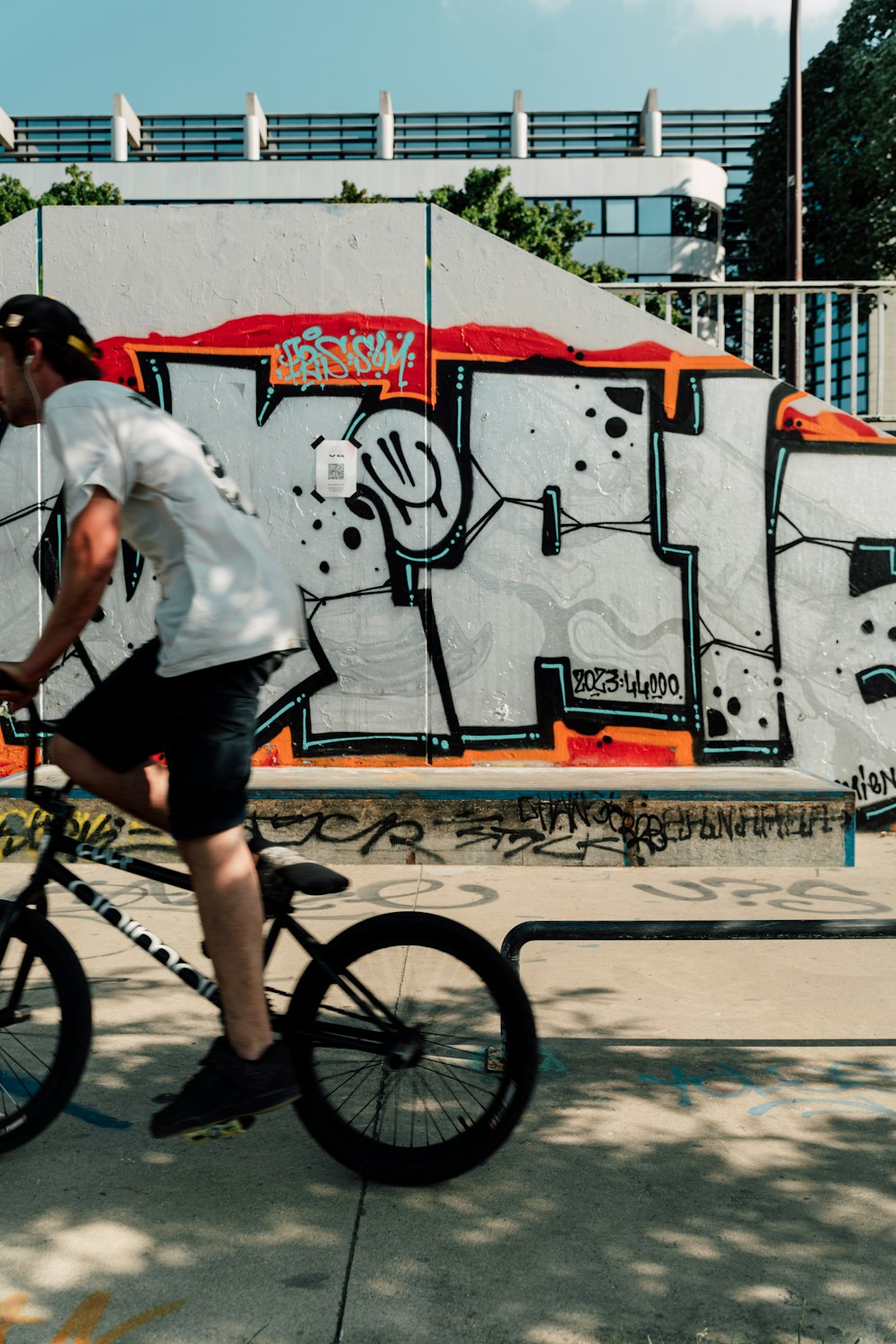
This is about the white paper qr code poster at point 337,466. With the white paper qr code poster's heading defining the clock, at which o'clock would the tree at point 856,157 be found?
The tree is roughly at 7 o'clock from the white paper qr code poster.

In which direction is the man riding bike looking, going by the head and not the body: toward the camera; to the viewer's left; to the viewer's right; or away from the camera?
to the viewer's left

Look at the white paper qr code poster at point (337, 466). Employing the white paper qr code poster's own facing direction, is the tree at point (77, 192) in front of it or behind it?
behind

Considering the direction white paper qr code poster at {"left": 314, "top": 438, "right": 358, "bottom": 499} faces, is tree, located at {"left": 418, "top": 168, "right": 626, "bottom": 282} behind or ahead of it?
behind

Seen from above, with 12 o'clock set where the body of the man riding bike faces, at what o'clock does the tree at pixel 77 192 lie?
The tree is roughly at 3 o'clock from the man riding bike.

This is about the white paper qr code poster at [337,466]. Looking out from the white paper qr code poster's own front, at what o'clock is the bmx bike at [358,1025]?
The bmx bike is roughly at 12 o'clock from the white paper qr code poster.

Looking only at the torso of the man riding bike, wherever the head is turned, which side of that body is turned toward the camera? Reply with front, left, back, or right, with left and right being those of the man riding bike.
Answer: left

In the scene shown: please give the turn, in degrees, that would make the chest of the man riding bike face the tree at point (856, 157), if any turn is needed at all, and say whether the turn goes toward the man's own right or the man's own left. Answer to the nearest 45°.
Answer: approximately 135° to the man's own right

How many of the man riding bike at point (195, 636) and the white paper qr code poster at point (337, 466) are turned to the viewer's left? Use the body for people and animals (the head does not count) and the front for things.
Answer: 1

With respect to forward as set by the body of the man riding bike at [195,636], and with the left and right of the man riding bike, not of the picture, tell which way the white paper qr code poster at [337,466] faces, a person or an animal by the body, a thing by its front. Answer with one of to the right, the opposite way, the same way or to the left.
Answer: to the left

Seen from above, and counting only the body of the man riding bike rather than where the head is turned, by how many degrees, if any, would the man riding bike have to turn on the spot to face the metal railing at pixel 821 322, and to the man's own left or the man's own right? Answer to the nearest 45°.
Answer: approximately 135° to the man's own right

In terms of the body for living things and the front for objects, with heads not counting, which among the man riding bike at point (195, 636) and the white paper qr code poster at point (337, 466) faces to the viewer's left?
the man riding bike

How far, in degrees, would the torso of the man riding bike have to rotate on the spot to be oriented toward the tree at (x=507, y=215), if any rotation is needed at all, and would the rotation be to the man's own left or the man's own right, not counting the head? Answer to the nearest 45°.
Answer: approximately 90° to the man's own right
